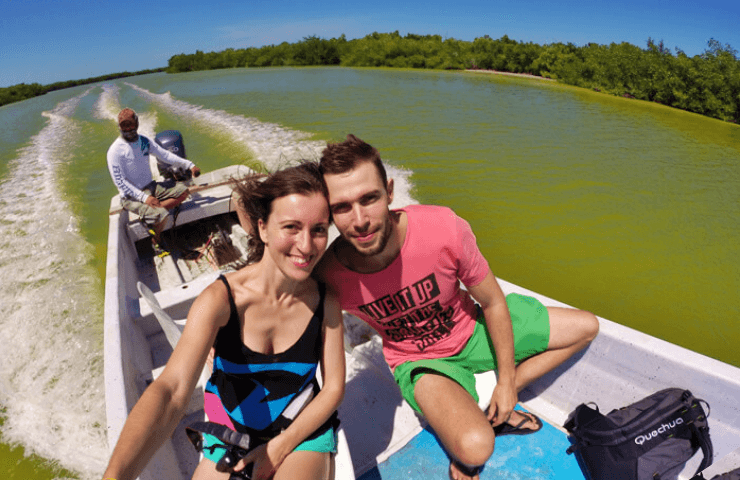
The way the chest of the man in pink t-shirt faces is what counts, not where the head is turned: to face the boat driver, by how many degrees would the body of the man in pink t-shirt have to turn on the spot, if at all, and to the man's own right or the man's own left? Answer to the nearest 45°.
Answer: approximately 135° to the man's own right

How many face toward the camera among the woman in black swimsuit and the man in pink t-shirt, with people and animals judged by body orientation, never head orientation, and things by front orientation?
2

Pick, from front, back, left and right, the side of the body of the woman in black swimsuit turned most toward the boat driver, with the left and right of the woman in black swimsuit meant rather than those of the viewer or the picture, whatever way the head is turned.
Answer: back

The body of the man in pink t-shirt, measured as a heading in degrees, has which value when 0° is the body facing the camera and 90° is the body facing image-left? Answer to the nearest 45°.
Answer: approximately 0°

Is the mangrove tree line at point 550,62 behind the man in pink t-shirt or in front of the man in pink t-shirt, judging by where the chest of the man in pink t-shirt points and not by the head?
behind
